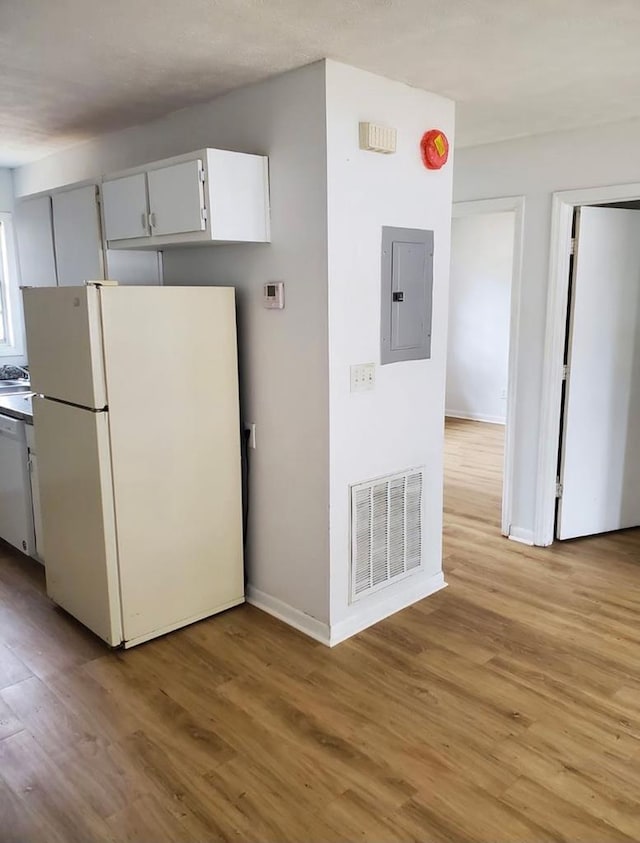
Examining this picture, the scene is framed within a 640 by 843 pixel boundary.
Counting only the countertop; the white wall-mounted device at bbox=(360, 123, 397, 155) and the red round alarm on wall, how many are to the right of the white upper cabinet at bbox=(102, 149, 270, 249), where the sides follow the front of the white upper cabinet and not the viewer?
1

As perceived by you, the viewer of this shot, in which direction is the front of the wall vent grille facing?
facing the viewer and to the right of the viewer

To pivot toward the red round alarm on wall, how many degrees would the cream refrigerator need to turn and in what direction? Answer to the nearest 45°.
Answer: approximately 135° to its left

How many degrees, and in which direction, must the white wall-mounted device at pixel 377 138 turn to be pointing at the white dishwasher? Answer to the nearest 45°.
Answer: approximately 135° to its right

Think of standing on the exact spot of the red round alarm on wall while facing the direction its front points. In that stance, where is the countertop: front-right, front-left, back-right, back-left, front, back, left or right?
back-right

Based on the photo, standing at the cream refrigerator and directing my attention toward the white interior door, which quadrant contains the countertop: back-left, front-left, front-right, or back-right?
back-left
